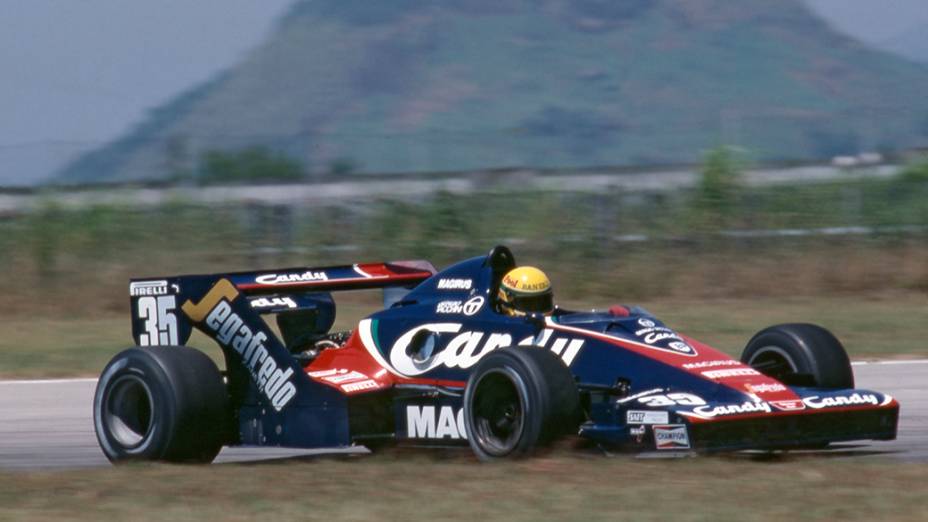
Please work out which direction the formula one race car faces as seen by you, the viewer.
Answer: facing the viewer and to the right of the viewer
